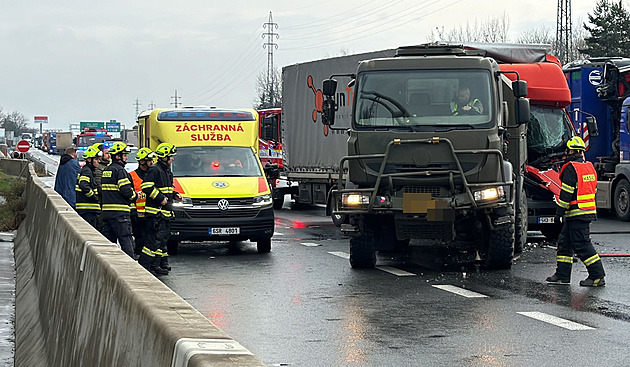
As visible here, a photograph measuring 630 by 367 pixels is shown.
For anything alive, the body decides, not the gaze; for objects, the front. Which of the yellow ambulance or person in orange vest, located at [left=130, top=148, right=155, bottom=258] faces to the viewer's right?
the person in orange vest

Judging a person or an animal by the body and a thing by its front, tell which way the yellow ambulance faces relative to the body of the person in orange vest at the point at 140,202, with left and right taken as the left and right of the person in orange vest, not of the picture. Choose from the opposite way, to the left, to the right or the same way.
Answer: to the right

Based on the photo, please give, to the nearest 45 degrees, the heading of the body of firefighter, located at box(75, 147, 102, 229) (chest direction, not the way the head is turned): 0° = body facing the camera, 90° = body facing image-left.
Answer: approximately 270°

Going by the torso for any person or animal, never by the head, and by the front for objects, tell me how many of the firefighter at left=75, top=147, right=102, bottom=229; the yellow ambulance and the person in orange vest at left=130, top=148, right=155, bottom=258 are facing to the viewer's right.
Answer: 2

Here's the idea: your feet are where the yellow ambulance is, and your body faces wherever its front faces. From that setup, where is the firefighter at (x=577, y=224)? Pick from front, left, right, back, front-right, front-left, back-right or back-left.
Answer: front-left

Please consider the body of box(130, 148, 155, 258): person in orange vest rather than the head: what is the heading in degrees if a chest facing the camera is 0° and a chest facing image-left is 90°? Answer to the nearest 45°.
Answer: approximately 270°

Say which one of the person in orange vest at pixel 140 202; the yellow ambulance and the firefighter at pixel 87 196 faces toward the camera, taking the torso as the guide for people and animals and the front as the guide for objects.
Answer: the yellow ambulance

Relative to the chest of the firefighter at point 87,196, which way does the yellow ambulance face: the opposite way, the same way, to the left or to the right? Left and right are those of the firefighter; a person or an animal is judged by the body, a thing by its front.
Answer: to the right

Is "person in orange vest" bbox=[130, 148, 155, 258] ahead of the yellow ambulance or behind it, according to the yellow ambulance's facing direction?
ahead

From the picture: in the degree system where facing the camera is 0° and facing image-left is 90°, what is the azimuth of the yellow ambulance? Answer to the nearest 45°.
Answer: approximately 0°

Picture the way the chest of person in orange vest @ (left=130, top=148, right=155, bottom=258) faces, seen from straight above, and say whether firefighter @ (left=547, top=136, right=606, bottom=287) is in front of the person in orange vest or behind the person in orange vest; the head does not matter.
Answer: in front
